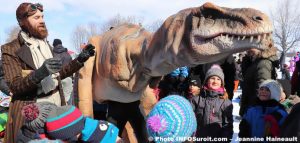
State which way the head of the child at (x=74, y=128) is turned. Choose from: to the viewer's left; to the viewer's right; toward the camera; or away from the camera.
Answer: away from the camera

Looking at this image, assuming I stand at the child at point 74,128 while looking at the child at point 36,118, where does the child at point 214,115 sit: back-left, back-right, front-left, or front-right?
back-right

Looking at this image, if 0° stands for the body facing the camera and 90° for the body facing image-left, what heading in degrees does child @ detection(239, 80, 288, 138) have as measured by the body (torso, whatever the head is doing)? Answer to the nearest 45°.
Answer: approximately 45°

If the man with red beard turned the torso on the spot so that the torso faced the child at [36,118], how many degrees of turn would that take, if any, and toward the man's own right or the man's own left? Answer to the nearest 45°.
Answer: approximately 45° to the man's own right
